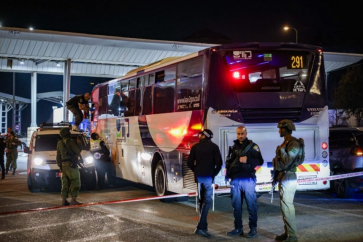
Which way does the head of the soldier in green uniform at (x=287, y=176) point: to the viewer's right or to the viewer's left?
to the viewer's left

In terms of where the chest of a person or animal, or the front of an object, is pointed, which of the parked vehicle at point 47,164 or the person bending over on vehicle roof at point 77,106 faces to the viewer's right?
the person bending over on vehicle roof

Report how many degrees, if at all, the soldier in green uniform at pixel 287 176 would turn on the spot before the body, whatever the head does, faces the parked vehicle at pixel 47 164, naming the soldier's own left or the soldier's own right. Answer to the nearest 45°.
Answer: approximately 45° to the soldier's own right

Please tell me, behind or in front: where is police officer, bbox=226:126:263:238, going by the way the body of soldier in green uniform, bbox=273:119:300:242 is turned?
in front

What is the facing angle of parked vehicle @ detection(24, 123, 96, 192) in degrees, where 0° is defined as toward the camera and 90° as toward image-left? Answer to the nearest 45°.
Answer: approximately 0°

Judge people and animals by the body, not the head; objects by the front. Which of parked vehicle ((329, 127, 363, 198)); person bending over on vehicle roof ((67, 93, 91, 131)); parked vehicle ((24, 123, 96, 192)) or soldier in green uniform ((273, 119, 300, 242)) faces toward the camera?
parked vehicle ((24, 123, 96, 192))
